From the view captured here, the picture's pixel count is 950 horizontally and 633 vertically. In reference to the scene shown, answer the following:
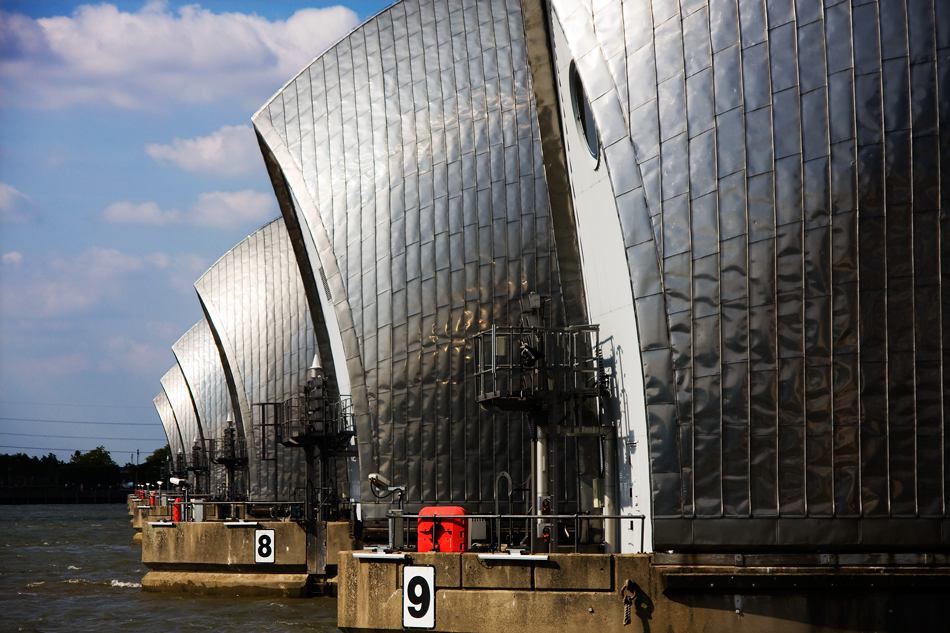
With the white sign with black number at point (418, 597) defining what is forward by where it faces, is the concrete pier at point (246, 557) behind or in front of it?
behind

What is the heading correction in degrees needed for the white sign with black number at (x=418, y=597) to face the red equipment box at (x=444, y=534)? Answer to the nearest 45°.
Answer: approximately 135° to its left

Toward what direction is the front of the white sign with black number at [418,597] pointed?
toward the camera
